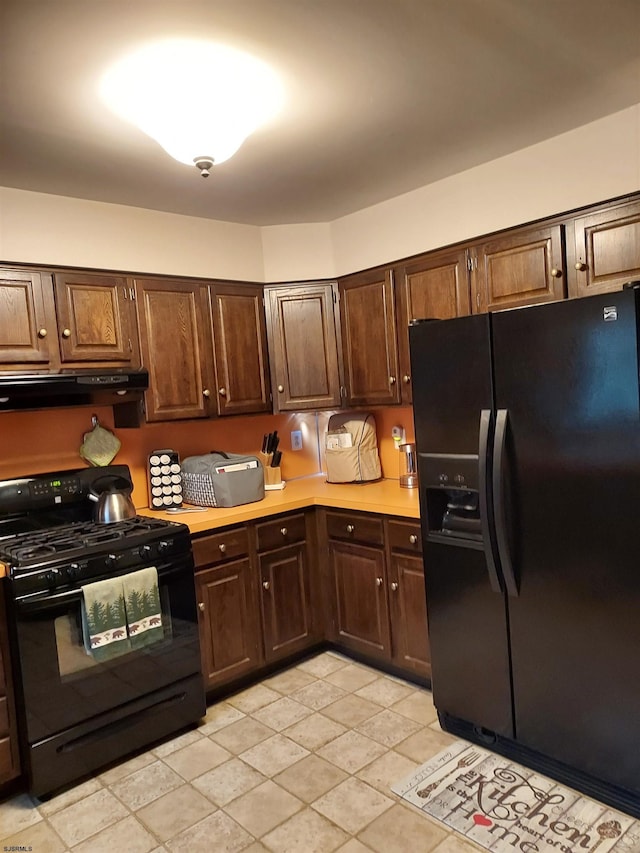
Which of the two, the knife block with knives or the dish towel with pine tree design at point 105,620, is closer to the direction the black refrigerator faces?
the dish towel with pine tree design

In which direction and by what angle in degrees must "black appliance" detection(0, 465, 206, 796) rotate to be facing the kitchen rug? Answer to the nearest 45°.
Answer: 0° — it already faces it

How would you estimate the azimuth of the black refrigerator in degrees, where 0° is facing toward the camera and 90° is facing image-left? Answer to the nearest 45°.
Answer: approximately 45°

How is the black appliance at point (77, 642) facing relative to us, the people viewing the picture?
facing the viewer and to the right of the viewer

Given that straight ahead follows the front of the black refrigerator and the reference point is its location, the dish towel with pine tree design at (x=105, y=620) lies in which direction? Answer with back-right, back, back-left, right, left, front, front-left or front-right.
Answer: front-right

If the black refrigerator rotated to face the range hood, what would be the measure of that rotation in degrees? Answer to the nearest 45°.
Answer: approximately 45° to its right

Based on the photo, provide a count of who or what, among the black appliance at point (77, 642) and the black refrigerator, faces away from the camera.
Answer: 0

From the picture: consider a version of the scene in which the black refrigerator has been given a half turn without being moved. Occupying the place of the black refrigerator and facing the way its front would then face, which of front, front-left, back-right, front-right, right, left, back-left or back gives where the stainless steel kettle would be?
back-left
